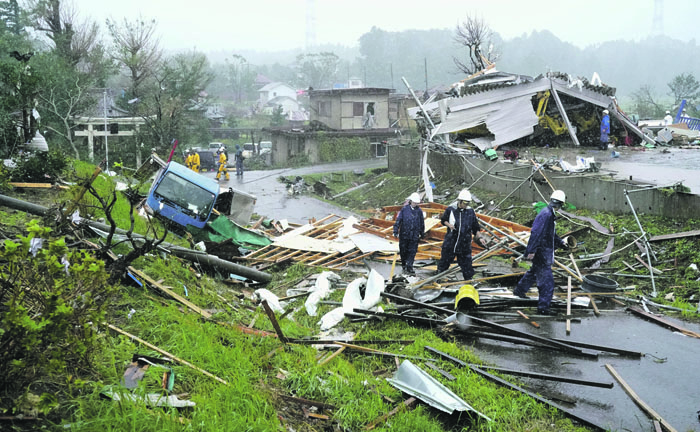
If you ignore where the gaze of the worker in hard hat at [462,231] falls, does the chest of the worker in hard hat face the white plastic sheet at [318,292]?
no

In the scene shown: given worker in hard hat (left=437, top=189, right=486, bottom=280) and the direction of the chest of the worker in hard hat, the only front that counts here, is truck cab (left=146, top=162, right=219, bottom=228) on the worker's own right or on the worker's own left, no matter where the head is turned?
on the worker's own right

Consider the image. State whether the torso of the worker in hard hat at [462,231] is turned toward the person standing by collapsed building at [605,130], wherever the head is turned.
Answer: no

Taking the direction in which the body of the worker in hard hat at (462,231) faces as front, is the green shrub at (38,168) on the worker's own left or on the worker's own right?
on the worker's own right

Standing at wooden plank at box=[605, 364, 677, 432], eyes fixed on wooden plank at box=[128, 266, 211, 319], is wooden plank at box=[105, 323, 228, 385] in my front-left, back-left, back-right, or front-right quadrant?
front-left

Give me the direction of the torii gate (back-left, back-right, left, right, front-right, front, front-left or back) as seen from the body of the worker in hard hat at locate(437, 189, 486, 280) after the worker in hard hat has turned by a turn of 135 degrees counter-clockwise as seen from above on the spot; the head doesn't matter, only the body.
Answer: left

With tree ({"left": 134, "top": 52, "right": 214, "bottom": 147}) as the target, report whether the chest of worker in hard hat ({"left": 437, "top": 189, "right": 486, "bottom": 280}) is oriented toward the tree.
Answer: no

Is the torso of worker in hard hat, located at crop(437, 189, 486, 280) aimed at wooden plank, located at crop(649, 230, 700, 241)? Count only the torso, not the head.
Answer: no

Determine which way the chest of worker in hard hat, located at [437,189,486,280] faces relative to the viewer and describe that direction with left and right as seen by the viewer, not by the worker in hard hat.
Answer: facing the viewer

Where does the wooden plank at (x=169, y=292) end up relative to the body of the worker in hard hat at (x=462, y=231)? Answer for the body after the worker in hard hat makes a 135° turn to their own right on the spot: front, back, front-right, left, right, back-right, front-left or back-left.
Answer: left

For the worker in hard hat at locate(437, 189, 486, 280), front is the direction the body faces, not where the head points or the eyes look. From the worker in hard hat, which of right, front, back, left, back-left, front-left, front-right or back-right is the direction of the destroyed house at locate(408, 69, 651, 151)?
back

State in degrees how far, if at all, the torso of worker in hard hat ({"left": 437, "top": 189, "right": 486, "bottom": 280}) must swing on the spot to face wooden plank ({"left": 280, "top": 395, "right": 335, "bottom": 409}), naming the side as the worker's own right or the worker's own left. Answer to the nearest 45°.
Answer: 0° — they already face it

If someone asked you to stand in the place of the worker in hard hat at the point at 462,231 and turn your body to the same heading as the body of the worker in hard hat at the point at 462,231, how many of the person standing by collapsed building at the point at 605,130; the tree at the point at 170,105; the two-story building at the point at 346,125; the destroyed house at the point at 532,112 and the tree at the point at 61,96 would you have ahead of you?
0

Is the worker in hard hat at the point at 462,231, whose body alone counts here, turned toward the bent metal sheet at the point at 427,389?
yes

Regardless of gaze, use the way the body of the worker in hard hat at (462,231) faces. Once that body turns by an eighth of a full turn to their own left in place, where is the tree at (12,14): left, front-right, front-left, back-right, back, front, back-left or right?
back
